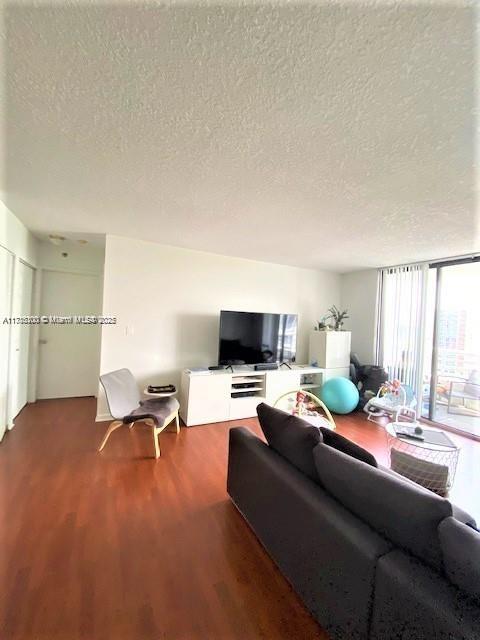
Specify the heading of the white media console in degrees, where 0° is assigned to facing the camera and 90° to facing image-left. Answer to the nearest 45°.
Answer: approximately 315°

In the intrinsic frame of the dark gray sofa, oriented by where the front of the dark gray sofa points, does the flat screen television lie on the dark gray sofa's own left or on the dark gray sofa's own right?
on the dark gray sofa's own left

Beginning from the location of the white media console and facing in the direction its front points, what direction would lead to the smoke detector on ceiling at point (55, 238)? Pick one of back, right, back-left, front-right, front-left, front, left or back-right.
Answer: back-right

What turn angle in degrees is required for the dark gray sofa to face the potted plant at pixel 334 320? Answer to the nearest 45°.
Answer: approximately 45° to its left

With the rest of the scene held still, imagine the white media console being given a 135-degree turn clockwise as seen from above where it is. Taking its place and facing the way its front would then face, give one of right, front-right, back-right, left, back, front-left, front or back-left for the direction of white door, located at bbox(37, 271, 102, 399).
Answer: front

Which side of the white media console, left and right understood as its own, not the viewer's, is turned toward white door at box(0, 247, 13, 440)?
right

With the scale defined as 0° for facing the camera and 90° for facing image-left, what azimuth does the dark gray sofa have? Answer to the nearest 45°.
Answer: approximately 225°

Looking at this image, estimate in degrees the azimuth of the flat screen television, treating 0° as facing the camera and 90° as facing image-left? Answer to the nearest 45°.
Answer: approximately 315°

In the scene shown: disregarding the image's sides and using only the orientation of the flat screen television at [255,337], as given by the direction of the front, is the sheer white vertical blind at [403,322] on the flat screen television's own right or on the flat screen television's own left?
on the flat screen television's own left
